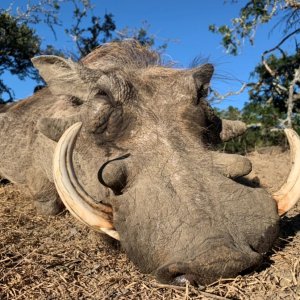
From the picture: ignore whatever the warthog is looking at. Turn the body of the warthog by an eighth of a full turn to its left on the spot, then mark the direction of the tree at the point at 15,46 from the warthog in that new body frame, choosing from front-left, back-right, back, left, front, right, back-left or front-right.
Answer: left

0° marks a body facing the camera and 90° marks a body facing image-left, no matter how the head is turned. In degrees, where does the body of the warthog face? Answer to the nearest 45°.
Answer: approximately 315°
